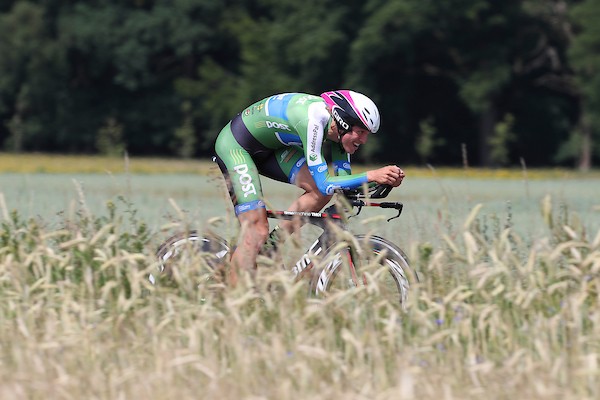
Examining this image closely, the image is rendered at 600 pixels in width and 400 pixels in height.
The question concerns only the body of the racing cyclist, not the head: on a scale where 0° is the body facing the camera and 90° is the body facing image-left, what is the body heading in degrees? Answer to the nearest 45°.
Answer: approximately 270°
